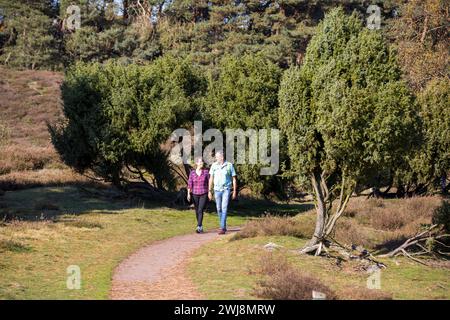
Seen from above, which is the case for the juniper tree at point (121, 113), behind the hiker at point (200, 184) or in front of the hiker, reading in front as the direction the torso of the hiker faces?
behind

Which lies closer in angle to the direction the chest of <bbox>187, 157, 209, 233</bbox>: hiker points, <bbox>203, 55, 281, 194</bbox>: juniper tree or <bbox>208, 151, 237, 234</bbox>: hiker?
the hiker

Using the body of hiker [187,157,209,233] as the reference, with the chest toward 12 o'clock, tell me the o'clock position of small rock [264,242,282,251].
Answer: The small rock is roughly at 11 o'clock from the hiker.

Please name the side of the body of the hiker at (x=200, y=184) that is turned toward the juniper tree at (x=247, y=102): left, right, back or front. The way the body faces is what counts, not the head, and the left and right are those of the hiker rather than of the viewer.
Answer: back

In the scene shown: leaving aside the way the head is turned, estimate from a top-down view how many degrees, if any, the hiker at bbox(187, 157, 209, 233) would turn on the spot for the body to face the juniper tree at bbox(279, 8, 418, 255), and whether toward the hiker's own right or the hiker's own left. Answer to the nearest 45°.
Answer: approximately 45° to the hiker's own left

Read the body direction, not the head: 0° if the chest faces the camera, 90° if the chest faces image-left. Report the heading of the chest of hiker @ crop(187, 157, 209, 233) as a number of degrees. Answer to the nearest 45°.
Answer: approximately 0°

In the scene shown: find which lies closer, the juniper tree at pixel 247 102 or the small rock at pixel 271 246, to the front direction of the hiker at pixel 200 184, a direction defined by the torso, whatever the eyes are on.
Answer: the small rock

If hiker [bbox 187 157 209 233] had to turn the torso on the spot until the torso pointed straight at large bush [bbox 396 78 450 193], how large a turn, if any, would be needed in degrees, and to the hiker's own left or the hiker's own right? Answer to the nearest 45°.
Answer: approximately 135° to the hiker's own left

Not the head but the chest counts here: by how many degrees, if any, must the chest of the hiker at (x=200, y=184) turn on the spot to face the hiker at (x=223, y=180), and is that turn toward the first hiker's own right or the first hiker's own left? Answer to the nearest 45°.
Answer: approximately 45° to the first hiker's own left
